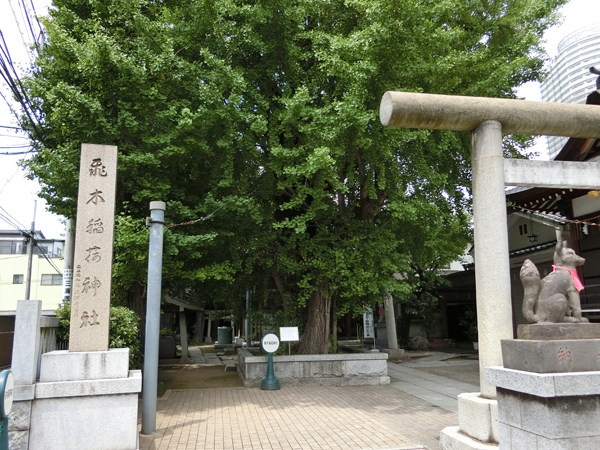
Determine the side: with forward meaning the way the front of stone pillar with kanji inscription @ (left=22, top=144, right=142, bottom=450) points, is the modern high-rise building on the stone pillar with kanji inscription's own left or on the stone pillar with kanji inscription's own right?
on the stone pillar with kanji inscription's own left

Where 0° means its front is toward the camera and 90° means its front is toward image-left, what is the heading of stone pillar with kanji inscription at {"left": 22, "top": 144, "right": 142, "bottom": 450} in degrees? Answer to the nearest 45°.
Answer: approximately 0°

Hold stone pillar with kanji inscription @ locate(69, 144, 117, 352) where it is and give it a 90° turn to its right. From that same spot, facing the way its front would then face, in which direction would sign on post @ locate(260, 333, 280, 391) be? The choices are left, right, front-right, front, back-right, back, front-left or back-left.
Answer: back-right

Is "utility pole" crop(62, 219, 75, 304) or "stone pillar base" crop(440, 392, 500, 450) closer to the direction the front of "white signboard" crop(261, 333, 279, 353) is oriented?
the stone pillar base

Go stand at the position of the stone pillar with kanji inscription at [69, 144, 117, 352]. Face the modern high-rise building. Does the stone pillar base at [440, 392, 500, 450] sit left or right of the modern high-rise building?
right

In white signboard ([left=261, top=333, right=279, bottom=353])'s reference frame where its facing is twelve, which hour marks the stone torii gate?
The stone torii gate is roughly at 11 o'clock from the white signboard.

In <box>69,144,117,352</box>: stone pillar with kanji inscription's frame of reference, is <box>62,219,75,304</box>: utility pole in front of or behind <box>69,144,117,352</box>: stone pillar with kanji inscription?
behind

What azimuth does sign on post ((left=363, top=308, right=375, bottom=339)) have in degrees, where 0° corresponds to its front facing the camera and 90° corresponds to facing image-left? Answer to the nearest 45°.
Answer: approximately 0°
